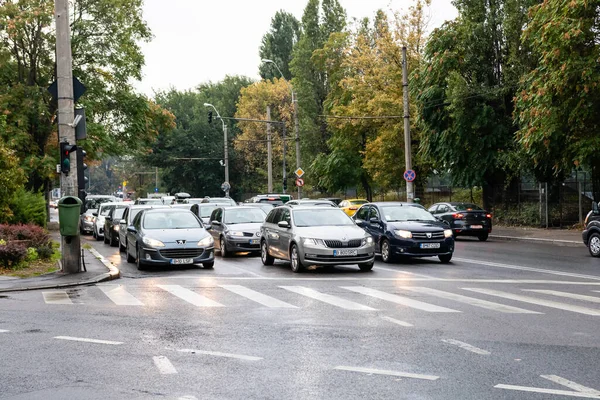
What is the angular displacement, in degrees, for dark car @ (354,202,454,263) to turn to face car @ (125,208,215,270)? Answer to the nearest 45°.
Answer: approximately 135° to its right

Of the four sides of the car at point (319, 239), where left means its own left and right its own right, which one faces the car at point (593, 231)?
left

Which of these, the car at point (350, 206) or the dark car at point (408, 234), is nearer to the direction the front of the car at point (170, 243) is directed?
the dark car

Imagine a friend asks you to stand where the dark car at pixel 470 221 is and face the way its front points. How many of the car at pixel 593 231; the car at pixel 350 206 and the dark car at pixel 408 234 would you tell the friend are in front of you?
1

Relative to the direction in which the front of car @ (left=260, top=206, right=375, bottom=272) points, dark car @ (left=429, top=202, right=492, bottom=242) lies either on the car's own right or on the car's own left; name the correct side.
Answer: on the car's own left

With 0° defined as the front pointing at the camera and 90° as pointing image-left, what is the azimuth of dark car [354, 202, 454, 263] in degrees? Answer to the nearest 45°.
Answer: approximately 315°

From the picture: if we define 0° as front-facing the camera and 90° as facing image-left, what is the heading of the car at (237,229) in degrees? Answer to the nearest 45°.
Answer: approximately 315°

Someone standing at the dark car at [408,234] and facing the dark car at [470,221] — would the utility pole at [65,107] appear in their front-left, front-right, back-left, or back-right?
back-left

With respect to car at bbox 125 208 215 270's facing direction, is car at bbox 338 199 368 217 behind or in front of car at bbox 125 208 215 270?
behind
